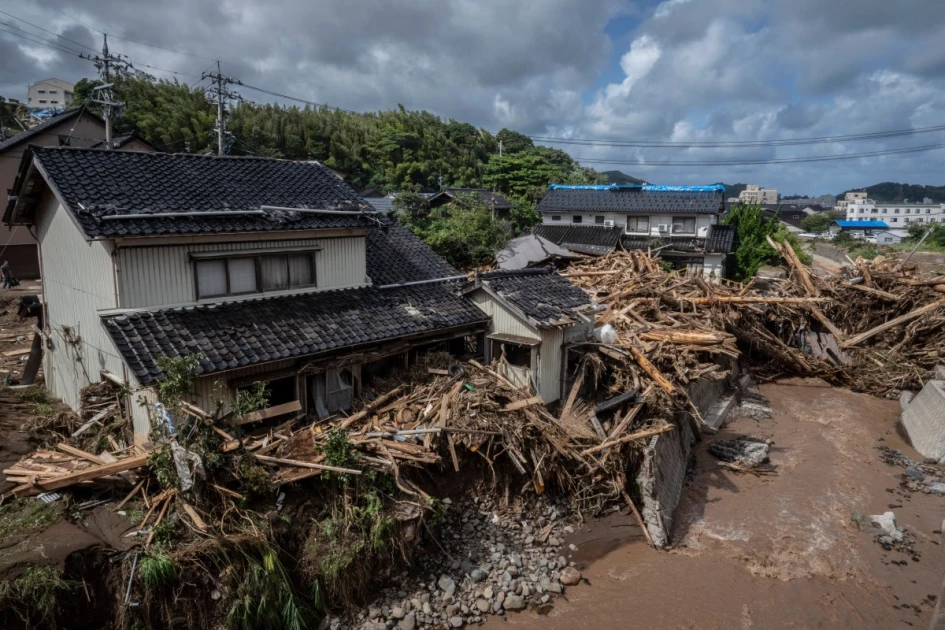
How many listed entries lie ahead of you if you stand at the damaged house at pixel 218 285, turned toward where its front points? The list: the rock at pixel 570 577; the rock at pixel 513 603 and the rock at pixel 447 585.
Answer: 3

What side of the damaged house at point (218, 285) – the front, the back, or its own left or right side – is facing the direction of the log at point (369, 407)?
front

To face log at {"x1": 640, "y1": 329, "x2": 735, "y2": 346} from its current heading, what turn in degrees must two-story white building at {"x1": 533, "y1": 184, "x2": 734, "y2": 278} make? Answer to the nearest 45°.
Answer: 0° — it already faces it

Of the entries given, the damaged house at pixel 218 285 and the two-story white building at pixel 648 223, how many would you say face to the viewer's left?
0

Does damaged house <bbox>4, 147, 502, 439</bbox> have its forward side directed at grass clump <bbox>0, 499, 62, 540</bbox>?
no

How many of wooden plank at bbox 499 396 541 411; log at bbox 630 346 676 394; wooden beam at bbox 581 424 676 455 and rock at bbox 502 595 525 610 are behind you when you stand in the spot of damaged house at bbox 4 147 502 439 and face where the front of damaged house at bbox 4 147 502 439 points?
0

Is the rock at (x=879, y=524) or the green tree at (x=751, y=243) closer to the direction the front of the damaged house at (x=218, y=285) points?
the rock

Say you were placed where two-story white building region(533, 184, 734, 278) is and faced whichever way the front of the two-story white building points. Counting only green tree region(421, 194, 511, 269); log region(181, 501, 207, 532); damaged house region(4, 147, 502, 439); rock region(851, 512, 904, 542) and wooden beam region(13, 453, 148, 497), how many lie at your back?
0

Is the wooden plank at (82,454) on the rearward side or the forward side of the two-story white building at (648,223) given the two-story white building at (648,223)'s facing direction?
on the forward side

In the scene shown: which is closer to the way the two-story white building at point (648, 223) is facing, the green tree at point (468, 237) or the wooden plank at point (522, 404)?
the wooden plank

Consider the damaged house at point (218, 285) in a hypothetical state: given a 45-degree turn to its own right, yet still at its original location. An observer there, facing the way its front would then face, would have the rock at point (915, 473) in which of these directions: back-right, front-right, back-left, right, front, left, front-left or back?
left

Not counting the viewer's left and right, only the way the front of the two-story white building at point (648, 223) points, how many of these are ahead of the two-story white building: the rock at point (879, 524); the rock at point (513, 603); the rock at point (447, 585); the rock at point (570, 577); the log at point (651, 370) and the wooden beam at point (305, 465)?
6

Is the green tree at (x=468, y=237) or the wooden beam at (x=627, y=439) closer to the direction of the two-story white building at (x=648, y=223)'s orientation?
the wooden beam

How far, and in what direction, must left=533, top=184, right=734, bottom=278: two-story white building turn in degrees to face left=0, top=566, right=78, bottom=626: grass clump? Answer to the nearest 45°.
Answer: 0° — it already faces it

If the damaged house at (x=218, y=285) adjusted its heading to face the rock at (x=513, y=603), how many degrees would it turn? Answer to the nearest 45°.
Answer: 0° — it already faces it

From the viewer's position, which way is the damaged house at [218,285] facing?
facing the viewer and to the right of the viewer

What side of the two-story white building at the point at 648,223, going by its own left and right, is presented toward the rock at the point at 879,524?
front

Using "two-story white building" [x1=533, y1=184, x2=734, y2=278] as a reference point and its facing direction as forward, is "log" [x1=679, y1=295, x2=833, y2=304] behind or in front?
in front

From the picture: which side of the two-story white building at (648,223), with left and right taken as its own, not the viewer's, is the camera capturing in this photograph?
front

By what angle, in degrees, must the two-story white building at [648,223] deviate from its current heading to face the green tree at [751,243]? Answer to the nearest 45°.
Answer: approximately 90° to its left

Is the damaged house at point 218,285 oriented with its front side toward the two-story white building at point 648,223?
no
